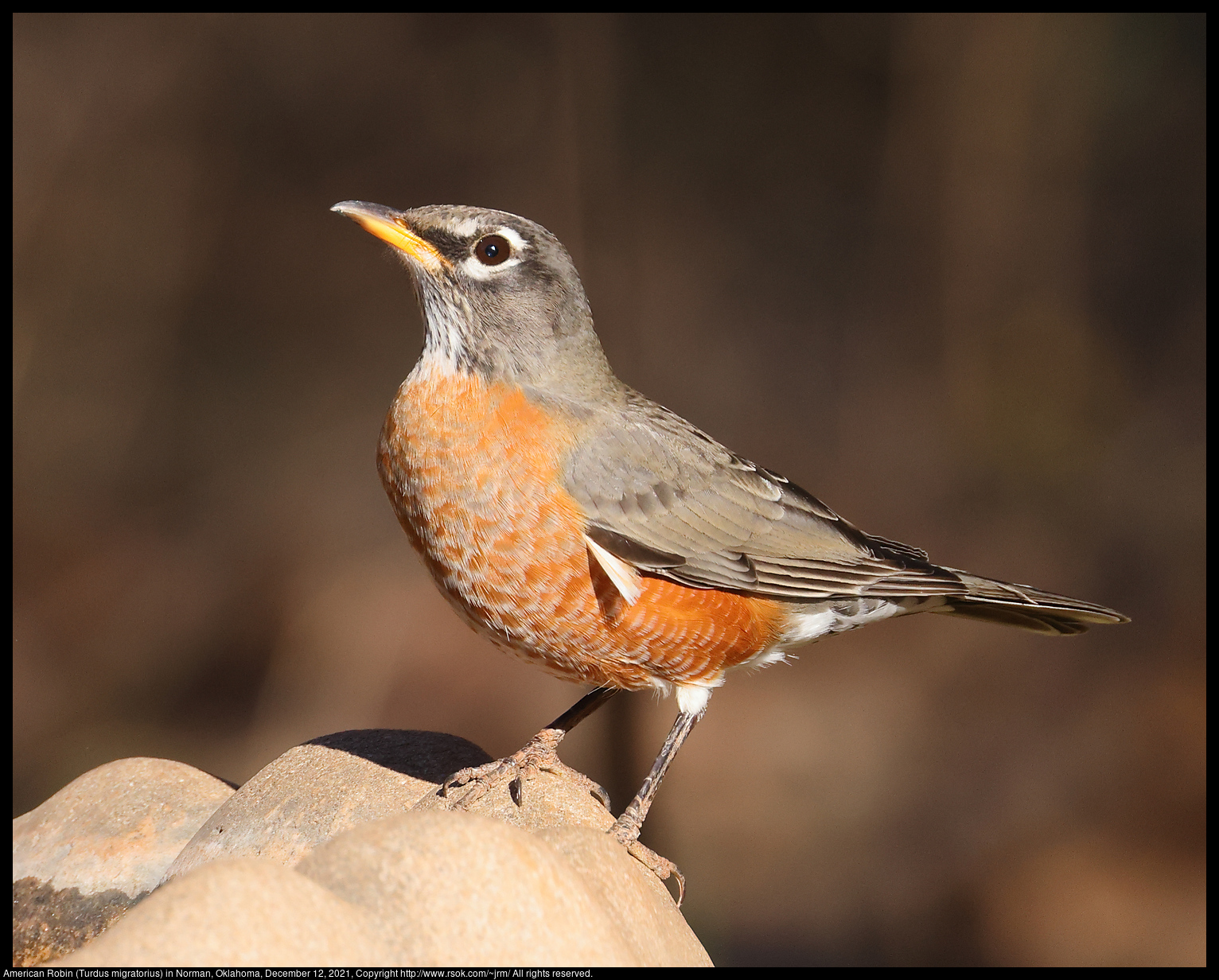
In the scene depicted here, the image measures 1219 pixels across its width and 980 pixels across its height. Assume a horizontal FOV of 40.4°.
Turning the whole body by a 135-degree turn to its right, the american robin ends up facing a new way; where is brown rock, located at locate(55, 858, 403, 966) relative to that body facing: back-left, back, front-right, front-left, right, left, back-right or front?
back-left

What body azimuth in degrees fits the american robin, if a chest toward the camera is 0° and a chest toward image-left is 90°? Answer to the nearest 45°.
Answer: approximately 90°

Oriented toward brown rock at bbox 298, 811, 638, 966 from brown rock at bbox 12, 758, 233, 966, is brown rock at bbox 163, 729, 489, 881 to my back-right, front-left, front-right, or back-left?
front-left

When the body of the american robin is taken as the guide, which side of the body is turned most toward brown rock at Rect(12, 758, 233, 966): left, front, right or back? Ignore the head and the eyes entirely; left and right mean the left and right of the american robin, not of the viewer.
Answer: front
